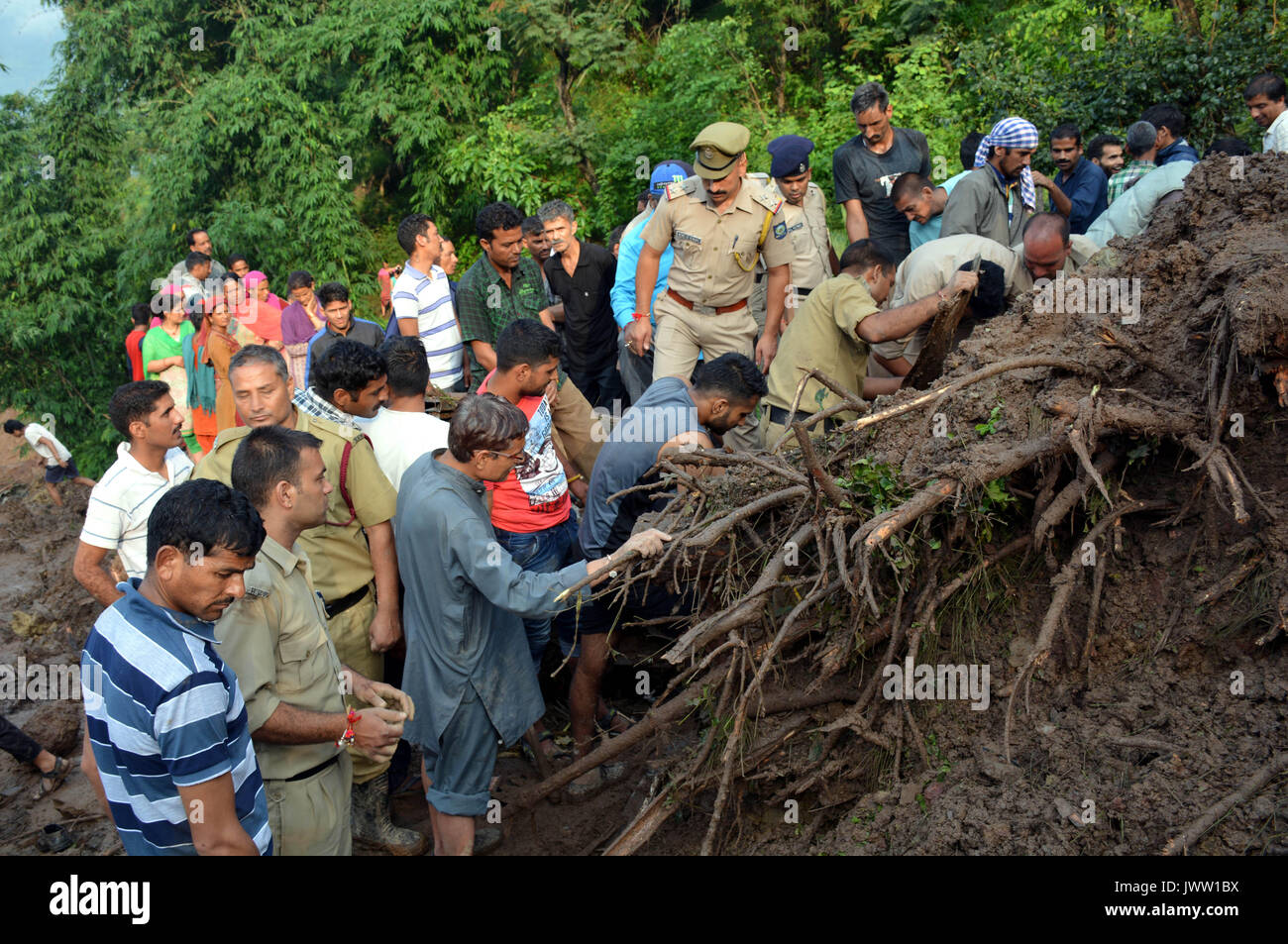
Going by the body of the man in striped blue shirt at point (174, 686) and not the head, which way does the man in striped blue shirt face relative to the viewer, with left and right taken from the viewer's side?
facing to the right of the viewer

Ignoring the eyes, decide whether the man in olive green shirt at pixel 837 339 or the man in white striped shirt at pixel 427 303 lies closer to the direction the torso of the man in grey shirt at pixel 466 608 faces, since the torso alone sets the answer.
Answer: the man in olive green shirt

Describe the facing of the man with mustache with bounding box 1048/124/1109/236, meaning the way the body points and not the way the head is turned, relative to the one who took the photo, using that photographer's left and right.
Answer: facing the viewer and to the left of the viewer

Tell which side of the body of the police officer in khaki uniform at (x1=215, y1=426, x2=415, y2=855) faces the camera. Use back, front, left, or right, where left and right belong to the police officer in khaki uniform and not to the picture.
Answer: right

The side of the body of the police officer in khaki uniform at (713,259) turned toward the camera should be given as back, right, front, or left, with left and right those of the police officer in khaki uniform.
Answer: front

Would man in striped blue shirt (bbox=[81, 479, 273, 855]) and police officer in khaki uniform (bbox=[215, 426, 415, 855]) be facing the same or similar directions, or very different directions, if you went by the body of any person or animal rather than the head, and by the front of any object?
same or similar directions

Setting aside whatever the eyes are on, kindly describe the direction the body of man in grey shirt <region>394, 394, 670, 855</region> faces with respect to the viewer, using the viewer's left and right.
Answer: facing to the right of the viewer

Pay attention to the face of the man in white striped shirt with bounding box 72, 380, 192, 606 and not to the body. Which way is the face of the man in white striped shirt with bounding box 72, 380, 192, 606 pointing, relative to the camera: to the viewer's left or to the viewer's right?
to the viewer's right

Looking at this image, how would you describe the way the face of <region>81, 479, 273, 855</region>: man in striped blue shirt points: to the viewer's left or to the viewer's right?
to the viewer's right

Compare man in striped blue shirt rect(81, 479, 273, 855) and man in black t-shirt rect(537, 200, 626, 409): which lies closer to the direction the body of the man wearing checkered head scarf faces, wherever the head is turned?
the man in striped blue shirt
